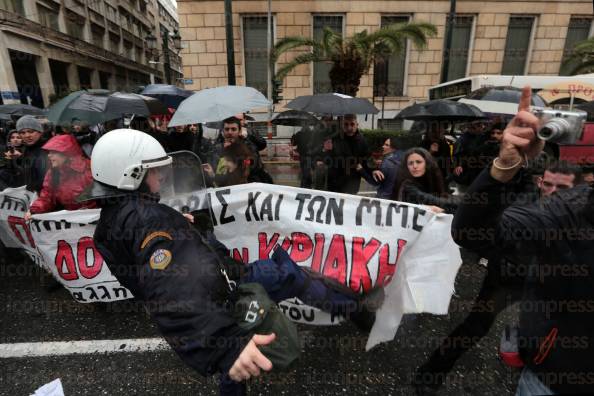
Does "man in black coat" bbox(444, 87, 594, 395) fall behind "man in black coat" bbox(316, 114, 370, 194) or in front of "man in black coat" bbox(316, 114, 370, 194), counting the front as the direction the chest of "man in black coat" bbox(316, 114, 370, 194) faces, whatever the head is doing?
in front

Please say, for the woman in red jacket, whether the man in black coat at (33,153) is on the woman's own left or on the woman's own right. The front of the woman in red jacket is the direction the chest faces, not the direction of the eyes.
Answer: on the woman's own right

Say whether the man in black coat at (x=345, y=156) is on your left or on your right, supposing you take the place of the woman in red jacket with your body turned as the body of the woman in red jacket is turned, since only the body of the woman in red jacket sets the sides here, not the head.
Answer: on your left

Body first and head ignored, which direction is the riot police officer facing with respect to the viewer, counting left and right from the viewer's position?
facing to the right of the viewer

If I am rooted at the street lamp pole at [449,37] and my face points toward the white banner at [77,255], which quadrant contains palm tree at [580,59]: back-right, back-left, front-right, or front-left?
back-left

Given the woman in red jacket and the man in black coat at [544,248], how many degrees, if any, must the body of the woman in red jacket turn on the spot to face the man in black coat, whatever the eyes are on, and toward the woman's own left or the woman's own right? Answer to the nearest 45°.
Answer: approximately 45° to the woman's own left

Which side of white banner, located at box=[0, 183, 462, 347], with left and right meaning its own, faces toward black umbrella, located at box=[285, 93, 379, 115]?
back

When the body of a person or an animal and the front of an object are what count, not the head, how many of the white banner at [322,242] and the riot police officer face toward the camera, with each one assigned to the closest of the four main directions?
1

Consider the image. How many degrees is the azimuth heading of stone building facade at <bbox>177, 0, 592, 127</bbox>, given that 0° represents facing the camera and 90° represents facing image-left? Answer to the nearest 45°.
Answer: approximately 0°
